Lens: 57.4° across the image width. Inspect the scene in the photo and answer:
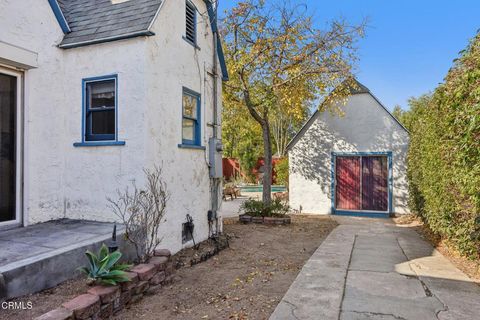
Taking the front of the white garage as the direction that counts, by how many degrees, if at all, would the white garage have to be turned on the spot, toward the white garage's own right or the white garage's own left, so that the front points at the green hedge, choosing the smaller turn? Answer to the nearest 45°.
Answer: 0° — it already faces it

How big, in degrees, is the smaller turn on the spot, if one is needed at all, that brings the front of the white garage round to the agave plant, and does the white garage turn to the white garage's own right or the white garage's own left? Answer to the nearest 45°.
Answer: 0° — it already faces it

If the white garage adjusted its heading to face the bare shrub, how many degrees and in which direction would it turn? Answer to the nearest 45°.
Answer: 0° — it already faces it

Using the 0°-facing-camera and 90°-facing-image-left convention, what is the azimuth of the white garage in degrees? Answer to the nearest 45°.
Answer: approximately 0°

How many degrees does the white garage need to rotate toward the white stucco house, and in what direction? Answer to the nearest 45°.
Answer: approximately 45° to its right

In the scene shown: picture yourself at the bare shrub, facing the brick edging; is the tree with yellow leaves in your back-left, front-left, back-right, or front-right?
back-left
